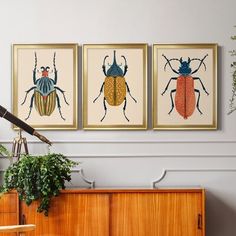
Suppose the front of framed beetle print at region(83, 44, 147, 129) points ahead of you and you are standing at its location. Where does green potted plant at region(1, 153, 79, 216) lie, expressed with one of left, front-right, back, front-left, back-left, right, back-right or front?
front-right

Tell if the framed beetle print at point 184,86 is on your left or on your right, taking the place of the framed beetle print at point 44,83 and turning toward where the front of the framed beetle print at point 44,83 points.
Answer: on your left

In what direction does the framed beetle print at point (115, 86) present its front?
toward the camera

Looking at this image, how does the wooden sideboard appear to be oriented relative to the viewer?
toward the camera

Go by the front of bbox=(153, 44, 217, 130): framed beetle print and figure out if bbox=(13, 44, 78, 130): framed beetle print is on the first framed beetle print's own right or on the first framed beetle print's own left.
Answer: on the first framed beetle print's own right
